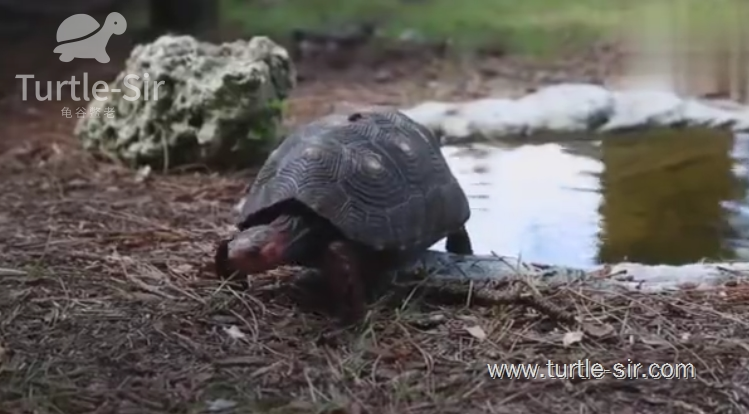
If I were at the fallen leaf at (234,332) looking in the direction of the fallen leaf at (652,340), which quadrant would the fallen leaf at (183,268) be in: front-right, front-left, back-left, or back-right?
back-left

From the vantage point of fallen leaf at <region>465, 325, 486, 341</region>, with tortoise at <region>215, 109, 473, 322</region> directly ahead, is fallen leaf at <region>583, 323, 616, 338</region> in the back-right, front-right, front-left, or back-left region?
back-right

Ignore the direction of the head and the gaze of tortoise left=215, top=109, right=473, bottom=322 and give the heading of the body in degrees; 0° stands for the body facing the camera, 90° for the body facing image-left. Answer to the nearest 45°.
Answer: approximately 45°
